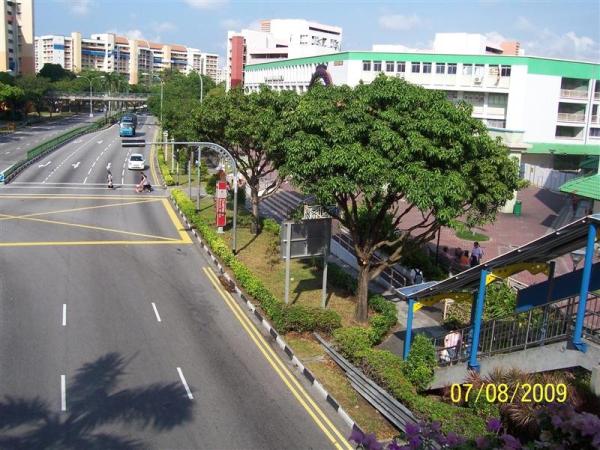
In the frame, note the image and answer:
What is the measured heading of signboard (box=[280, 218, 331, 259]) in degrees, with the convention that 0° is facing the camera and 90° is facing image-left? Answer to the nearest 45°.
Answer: approximately 180°

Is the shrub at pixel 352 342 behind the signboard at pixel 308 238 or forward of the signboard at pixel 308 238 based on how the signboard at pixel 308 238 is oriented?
behind

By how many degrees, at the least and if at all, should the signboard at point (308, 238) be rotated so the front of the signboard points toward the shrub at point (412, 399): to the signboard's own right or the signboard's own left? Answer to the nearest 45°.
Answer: approximately 180°

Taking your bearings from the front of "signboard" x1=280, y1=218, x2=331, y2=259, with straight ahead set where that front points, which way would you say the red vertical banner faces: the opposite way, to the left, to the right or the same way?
the opposite way

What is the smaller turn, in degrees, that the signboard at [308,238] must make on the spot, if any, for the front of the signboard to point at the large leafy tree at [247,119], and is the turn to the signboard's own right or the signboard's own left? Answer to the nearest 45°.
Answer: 0° — it already faces it

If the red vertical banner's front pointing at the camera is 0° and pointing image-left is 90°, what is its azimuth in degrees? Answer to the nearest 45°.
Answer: approximately 0°

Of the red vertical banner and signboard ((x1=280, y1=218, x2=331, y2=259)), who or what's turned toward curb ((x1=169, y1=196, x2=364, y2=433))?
the red vertical banner

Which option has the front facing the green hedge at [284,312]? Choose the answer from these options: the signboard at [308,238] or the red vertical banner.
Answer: the red vertical banner

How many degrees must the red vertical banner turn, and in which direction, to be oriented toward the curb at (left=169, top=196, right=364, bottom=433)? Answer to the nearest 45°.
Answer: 0° — it already faces it

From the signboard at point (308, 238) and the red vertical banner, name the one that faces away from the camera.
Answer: the signboard

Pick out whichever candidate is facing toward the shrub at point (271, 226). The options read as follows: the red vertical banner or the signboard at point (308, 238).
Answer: the signboard

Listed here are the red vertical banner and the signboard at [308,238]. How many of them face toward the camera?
1

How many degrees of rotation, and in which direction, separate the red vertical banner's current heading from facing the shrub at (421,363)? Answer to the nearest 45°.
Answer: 0° — it already faces it
